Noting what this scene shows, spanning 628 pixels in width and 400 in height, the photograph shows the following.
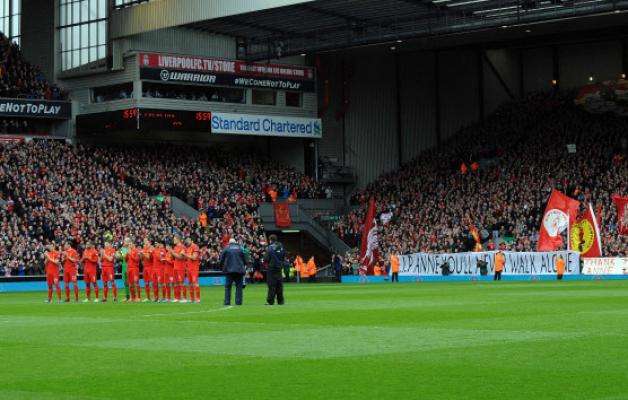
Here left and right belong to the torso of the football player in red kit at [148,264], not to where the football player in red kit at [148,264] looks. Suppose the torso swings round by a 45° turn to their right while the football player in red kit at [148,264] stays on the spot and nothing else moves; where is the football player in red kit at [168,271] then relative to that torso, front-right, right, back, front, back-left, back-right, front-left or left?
back-left

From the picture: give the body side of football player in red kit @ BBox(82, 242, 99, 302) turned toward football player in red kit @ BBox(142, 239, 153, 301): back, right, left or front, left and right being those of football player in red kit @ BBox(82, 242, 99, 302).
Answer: left

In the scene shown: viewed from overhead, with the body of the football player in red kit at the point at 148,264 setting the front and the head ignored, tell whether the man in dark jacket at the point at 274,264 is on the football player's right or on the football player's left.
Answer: on the football player's left

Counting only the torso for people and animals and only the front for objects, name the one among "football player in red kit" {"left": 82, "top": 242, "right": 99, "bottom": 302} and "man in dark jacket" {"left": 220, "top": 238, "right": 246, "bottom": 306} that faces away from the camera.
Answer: the man in dark jacket

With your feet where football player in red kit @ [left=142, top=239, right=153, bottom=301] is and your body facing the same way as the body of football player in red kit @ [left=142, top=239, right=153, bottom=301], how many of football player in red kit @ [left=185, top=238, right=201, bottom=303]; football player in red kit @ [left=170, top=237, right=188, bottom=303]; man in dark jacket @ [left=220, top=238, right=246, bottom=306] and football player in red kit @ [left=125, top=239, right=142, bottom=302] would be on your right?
1

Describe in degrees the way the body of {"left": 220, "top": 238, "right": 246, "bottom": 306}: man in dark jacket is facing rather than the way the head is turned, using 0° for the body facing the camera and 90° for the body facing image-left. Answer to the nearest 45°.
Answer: approximately 180°

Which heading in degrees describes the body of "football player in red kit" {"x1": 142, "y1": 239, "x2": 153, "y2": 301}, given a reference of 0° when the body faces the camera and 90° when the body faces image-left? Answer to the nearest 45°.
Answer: approximately 45°
